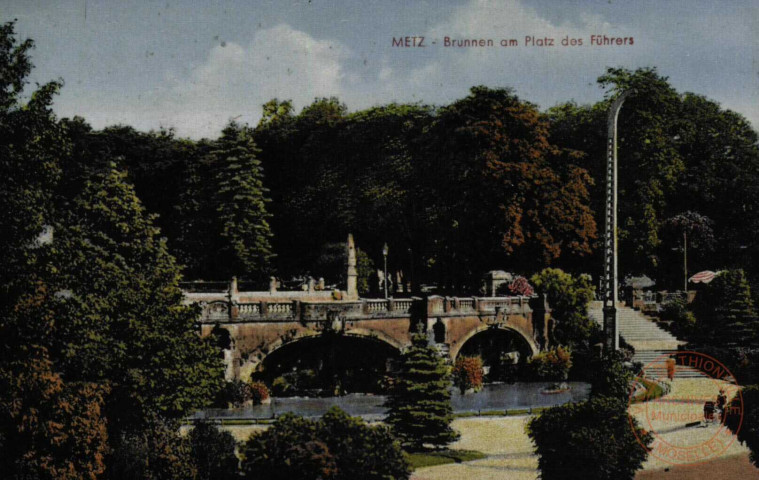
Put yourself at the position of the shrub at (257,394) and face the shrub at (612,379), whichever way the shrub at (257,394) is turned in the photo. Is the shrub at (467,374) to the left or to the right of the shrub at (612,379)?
left

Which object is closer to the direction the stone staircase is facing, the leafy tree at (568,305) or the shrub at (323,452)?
the shrub

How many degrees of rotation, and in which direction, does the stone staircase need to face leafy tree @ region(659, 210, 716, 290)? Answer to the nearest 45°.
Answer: approximately 135° to its left

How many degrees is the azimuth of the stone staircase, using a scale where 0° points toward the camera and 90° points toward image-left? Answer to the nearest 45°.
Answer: approximately 0°

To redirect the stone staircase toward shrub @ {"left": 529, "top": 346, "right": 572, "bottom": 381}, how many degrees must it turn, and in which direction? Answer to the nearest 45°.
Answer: approximately 45° to its right

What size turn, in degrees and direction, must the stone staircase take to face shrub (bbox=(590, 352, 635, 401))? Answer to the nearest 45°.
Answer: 0° — it already faces it

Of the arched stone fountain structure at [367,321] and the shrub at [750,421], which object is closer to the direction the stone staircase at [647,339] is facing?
the shrub

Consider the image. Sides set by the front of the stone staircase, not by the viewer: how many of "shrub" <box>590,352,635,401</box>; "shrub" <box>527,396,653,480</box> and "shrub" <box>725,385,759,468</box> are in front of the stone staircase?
3
